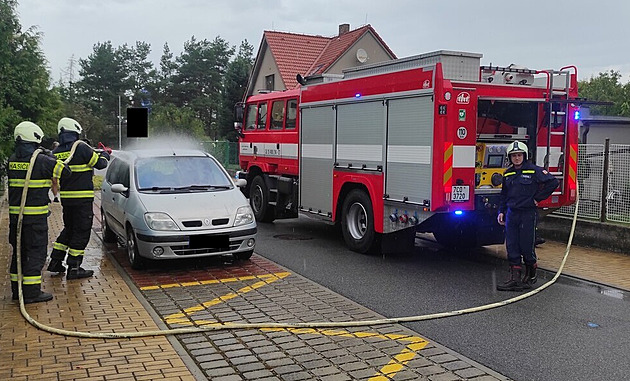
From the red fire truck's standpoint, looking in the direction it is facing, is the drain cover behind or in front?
in front

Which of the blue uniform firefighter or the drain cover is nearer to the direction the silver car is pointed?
the blue uniform firefighter

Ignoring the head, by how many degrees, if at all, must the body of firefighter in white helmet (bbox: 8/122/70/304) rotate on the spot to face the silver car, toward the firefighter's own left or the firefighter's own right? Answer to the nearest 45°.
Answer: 0° — they already face it

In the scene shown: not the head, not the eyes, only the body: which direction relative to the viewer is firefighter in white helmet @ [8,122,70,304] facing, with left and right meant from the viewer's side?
facing away from the viewer and to the right of the viewer

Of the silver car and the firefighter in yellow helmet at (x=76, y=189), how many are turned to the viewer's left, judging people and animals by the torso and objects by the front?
0

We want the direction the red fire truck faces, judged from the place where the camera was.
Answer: facing away from the viewer and to the left of the viewer

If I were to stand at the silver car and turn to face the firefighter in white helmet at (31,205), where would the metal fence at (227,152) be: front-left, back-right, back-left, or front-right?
back-right

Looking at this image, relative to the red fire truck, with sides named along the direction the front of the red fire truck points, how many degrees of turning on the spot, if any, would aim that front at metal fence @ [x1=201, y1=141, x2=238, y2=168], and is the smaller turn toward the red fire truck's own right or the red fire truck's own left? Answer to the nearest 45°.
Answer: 0° — it already faces it

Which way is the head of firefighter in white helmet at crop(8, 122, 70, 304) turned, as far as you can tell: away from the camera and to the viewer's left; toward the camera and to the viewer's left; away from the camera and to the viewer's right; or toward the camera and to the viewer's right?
away from the camera and to the viewer's right

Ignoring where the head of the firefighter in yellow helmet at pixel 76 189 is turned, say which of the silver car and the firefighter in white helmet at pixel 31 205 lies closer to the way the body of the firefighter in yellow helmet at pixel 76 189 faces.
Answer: the silver car

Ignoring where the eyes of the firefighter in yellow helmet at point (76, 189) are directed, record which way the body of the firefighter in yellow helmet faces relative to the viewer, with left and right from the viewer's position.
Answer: facing away from the viewer and to the right of the viewer

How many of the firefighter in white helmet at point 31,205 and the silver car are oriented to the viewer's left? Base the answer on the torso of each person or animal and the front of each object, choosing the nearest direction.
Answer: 0
